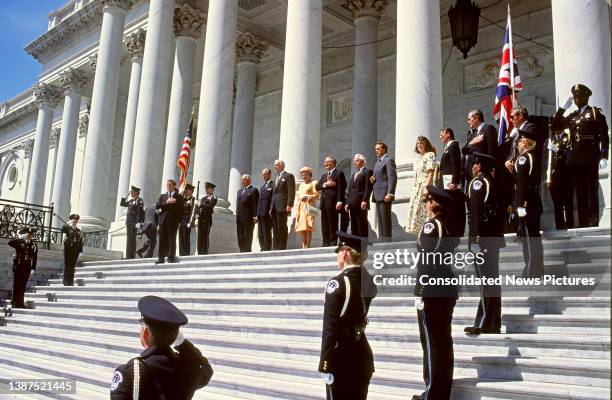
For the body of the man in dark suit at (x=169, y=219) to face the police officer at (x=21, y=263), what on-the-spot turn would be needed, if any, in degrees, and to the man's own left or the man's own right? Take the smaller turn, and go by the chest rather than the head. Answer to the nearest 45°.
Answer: approximately 90° to the man's own right

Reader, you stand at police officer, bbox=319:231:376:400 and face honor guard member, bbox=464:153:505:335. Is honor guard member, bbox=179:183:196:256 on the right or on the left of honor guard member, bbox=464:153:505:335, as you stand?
left

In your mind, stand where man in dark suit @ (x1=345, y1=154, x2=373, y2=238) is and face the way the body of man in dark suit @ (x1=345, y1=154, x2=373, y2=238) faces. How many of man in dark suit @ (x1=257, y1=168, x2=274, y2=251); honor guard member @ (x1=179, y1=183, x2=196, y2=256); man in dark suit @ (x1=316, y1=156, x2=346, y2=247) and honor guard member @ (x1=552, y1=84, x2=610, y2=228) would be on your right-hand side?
3

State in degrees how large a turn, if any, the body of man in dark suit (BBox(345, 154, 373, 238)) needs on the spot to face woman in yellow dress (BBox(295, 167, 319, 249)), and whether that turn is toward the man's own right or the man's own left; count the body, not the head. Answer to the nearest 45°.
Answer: approximately 90° to the man's own right

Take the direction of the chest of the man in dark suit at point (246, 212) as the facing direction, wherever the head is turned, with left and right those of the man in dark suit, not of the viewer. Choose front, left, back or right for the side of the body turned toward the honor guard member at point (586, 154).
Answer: left

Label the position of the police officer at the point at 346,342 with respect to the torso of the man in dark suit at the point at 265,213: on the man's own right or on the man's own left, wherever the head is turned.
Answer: on the man's own left

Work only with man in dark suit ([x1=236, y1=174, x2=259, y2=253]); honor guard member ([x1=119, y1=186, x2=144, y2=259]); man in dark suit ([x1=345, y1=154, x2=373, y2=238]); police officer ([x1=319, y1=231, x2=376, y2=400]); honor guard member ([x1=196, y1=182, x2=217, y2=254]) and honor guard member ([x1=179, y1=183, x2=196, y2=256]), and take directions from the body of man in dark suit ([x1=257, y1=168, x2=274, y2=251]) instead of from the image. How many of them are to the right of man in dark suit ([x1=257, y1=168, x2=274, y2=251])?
4

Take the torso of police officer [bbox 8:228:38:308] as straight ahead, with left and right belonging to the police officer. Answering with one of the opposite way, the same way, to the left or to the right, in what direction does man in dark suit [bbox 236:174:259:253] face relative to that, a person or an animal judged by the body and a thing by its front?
to the right

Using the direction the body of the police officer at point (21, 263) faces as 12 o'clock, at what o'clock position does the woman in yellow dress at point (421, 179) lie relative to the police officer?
The woman in yellow dress is roughly at 12 o'clock from the police officer.

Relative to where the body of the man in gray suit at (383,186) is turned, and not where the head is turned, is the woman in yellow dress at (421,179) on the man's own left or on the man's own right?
on the man's own left

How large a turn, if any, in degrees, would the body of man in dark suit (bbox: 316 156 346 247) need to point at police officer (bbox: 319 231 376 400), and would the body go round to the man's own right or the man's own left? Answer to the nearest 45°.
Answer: approximately 45° to the man's own left
